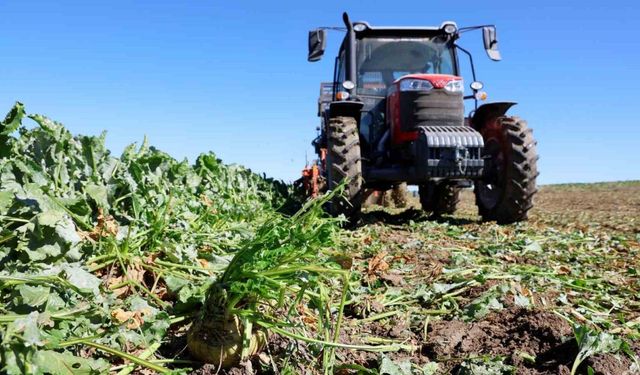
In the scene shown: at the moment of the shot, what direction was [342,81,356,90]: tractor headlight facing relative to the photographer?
facing the viewer
